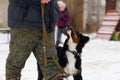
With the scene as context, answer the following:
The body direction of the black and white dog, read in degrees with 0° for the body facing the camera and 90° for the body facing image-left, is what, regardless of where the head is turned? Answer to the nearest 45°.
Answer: approximately 45°
